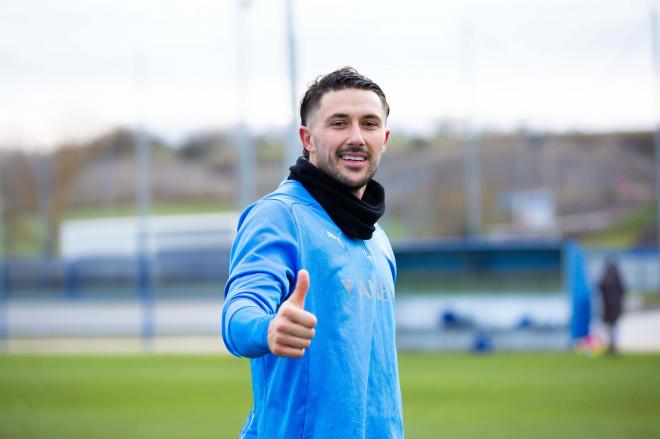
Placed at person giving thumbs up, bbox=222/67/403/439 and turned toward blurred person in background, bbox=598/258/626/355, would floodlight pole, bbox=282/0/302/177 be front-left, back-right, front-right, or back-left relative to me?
front-left

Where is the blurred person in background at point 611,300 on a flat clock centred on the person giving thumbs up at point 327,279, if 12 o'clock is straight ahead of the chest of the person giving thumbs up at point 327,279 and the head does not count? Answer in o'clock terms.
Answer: the blurred person in background at point 611,300 is roughly at 8 o'clock from the person giving thumbs up at point 327,279.

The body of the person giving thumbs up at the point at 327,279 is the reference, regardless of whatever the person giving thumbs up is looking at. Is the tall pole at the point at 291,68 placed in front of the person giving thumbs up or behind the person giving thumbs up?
behind

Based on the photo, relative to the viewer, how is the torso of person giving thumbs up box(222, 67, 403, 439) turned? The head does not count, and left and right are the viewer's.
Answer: facing the viewer and to the right of the viewer
